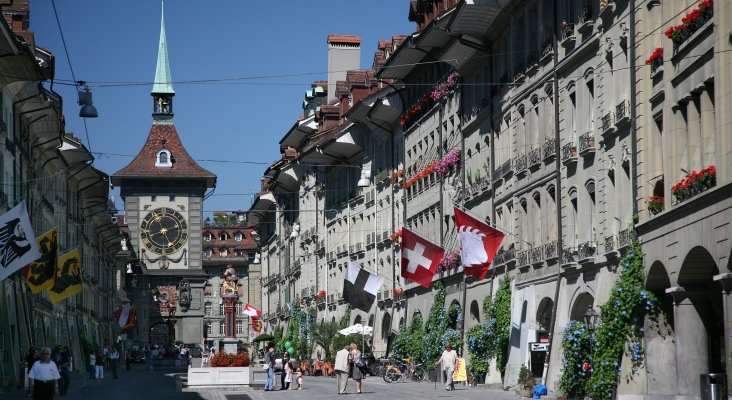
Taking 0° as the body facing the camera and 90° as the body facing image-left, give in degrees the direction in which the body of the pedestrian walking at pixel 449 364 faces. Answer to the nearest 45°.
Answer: approximately 0°

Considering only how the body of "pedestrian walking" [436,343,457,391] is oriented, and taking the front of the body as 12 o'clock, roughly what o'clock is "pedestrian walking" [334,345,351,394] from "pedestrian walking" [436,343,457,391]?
"pedestrian walking" [334,345,351,394] is roughly at 2 o'clock from "pedestrian walking" [436,343,457,391].

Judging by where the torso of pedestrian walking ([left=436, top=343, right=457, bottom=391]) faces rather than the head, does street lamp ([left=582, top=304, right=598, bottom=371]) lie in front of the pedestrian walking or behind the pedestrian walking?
in front

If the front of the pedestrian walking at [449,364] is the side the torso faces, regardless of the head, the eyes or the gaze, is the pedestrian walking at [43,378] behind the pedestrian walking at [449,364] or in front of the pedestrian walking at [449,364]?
in front

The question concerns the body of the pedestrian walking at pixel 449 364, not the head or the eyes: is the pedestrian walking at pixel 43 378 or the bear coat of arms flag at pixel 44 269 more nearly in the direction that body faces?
the pedestrian walking

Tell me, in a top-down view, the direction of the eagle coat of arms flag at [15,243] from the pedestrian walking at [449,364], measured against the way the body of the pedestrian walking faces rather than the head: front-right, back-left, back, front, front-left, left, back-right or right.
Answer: front-right

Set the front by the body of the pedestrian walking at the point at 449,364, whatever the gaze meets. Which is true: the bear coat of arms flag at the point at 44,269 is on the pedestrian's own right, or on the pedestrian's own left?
on the pedestrian's own right
